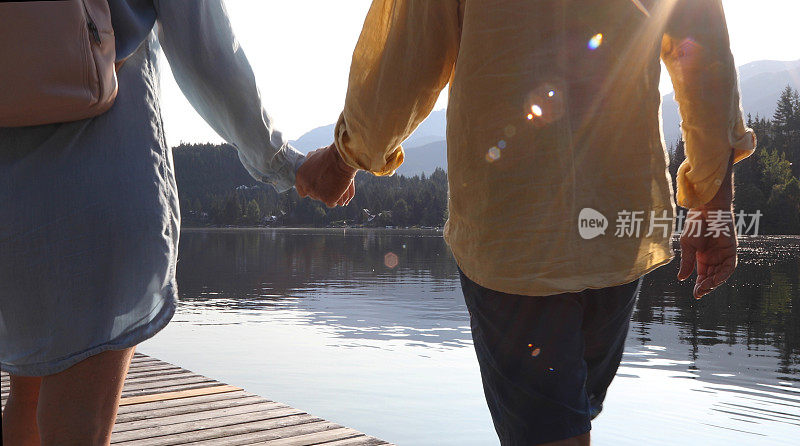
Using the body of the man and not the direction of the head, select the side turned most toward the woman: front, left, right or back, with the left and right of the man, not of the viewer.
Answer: left

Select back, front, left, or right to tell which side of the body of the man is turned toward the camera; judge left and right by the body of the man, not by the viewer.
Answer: back
